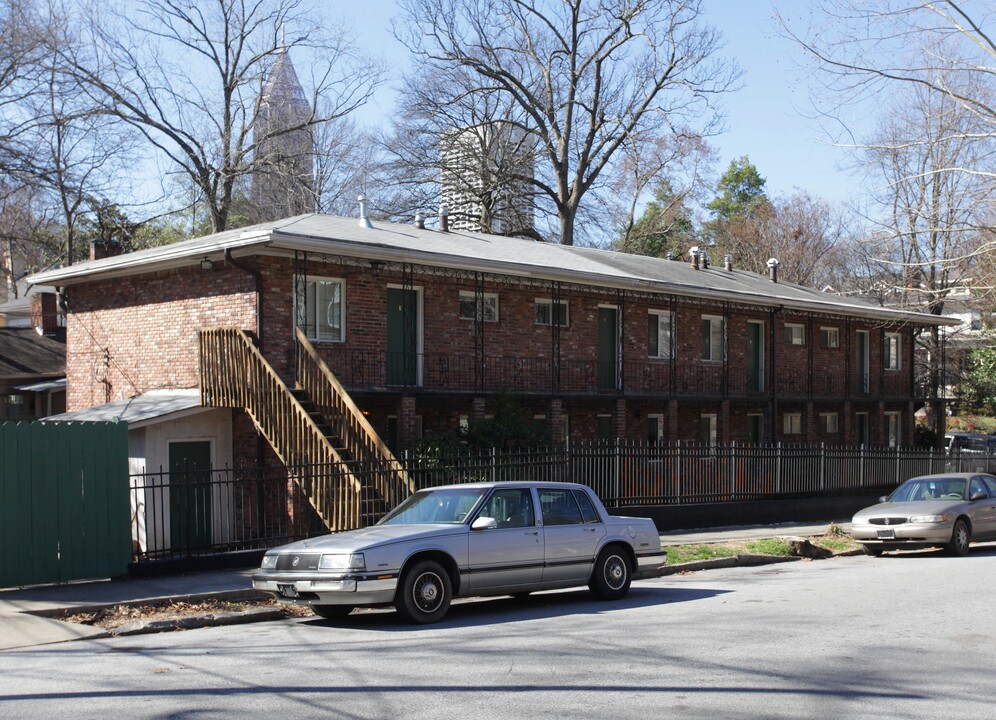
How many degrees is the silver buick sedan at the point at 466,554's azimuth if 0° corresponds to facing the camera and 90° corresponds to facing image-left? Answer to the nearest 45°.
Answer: approximately 45°

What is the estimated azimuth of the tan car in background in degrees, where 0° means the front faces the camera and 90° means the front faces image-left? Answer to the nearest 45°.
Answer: approximately 45°

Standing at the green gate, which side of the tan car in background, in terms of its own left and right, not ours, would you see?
front

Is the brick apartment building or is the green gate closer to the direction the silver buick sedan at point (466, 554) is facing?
the green gate

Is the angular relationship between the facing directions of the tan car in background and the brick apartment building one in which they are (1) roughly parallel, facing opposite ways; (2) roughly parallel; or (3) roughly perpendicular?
roughly perpendicular

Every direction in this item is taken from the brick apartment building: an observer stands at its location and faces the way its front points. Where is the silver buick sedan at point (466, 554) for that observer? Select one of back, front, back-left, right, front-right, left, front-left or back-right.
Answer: front-right

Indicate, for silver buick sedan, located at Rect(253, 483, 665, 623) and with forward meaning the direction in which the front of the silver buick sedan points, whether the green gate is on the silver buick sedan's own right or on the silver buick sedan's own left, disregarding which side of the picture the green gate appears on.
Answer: on the silver buick sedan's own right

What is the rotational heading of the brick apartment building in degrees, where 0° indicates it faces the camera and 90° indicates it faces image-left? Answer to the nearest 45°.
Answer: approximately 315°
